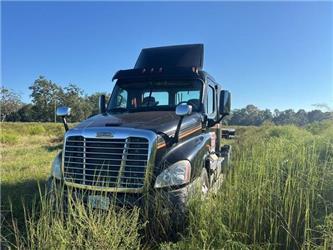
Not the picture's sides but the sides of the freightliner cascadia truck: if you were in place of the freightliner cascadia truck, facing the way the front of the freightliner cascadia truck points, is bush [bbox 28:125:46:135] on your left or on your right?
on your right

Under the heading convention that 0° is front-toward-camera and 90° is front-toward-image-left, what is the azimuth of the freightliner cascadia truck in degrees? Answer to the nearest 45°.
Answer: approximately 45°
